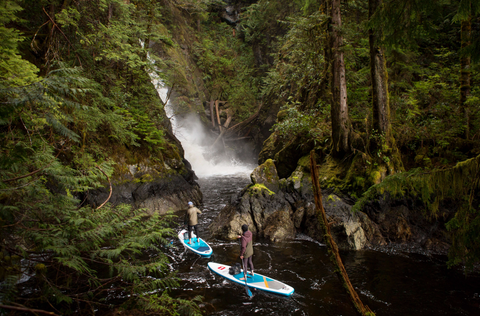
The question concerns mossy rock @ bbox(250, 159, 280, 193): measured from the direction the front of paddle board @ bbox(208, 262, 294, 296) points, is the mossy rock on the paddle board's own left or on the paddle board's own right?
on the paddle board's own right

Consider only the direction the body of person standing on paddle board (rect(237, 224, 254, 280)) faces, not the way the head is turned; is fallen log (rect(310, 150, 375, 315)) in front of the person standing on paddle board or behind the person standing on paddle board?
behind

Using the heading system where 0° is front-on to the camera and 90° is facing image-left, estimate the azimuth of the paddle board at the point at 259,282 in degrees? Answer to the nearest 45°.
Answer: approximately 135°

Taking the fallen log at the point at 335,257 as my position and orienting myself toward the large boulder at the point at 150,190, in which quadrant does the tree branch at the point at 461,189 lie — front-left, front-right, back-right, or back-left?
back-right

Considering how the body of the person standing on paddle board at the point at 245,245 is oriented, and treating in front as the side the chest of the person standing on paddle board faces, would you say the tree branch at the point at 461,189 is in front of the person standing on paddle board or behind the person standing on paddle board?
behind

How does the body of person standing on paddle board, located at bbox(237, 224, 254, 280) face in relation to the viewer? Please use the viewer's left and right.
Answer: facing away from the viewer and to the left of the viewer
